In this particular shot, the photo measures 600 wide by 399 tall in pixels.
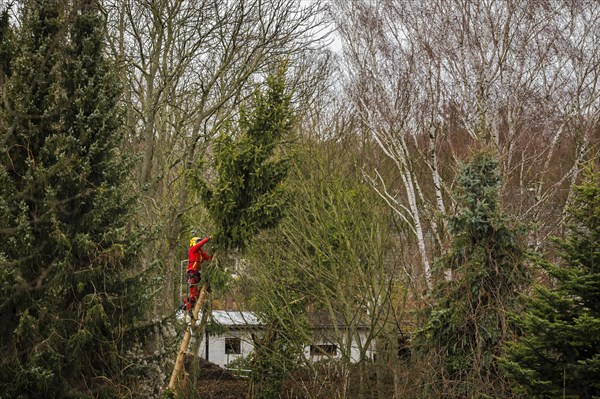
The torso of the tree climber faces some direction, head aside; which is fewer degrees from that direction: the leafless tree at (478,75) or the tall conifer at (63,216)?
the leafless tree

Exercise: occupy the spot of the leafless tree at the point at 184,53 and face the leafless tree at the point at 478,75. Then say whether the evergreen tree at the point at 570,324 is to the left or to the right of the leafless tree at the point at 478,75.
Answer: right

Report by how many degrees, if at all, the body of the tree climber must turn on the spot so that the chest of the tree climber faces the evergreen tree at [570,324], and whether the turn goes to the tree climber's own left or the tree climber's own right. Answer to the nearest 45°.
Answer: approximately 45° to the tree climber's own right

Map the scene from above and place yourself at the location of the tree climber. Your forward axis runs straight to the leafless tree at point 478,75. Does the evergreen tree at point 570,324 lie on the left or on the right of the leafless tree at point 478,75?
right
